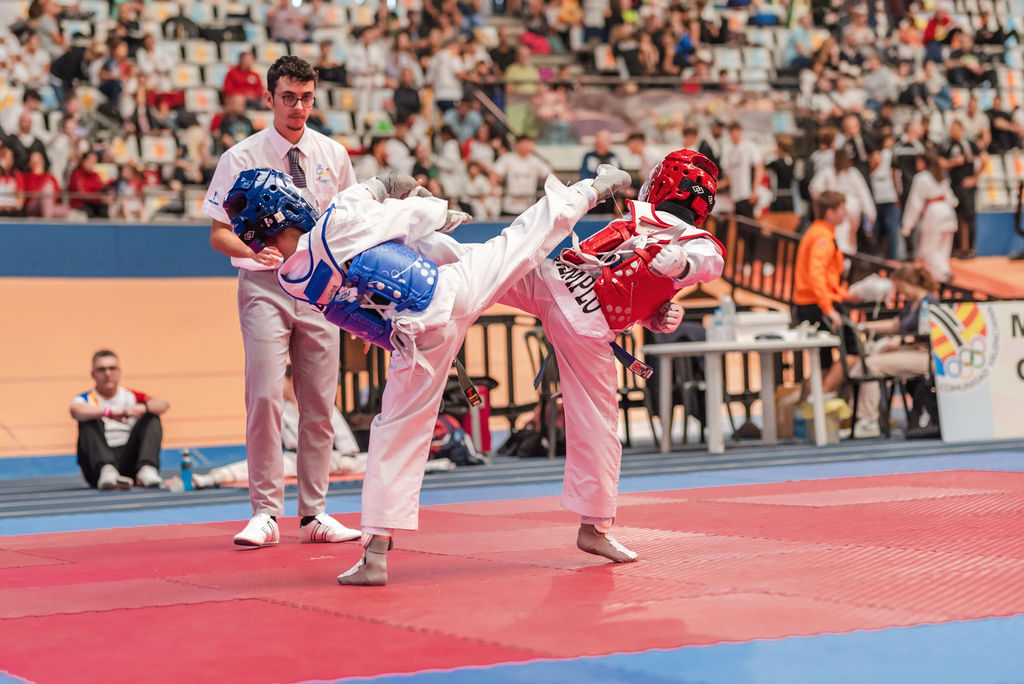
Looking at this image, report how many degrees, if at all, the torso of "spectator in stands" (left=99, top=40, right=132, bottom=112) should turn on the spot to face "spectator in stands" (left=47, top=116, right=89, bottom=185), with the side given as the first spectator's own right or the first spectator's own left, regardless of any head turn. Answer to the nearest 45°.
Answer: approximately 45° to the first spectator's own right

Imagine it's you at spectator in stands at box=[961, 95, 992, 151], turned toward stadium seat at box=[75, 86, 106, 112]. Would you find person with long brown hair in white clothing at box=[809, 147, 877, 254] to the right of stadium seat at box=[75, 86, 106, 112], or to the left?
left

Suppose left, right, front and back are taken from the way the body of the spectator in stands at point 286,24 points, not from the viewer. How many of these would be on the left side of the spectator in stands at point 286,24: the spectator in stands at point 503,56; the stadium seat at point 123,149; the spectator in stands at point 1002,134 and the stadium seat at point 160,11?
2

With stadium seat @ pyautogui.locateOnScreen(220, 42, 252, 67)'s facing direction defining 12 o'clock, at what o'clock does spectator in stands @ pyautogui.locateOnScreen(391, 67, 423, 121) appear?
The spectator in stands is roughly at 10 o'clock from the stadium seat.

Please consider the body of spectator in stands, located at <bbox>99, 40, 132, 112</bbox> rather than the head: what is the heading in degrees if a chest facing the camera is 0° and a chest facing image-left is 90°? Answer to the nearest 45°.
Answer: approximately 0°

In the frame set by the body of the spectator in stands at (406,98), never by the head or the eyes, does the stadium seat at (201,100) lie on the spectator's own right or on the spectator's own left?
on the spectator's own right

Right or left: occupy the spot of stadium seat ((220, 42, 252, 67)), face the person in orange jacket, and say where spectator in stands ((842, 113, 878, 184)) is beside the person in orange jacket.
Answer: left

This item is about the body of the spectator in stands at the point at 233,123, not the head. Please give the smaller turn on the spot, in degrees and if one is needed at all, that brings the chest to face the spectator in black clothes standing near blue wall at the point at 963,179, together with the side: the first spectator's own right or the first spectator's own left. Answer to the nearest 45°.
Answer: approximately 90° to the first spectator's own left

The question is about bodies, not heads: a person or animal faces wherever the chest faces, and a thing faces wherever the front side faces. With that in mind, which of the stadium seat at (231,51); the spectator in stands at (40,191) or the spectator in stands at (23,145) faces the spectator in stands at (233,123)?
the stadium seat

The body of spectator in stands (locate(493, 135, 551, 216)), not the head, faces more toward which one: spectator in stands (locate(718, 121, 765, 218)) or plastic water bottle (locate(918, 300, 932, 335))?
the plastic water bottle

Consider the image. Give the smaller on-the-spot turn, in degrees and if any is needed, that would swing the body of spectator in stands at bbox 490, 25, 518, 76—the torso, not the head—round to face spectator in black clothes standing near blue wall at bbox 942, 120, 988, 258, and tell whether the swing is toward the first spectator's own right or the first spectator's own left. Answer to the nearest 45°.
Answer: approximately 90° to the first spectator's own left

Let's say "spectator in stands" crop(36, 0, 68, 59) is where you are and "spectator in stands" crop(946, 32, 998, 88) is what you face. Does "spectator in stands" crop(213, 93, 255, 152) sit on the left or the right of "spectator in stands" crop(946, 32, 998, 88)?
right

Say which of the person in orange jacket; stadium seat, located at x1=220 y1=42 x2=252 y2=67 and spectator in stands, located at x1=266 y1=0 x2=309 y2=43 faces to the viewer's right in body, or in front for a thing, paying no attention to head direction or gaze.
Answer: the person in orange jacket

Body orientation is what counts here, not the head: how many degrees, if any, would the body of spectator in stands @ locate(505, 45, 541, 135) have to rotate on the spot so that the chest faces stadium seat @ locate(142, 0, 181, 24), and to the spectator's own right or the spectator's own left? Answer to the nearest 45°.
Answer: approximately 90° to the spectator's own right
